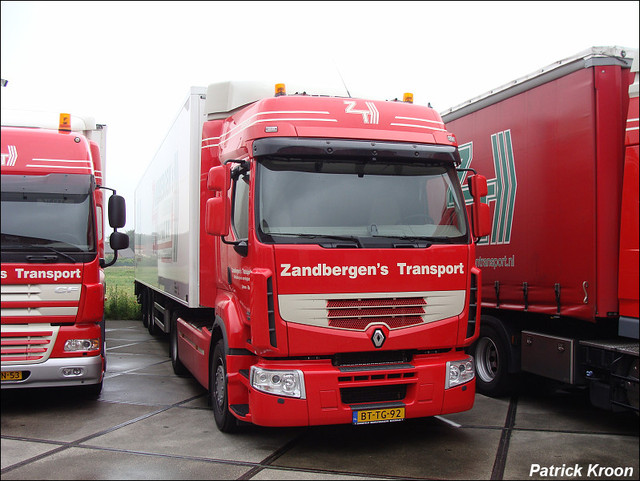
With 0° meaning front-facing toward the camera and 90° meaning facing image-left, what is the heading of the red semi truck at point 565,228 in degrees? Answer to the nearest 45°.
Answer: approximately 315°

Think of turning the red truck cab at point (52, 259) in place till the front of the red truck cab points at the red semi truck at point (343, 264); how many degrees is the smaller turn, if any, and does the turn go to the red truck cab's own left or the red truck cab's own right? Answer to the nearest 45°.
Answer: approximately 45° to the red truck cab's own left

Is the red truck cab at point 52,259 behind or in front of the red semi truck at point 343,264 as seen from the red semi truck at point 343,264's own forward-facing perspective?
behind

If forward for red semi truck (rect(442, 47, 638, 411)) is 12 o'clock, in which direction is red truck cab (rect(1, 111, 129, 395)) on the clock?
The red truck cab is roughly at 4 o'clock from the red semi truck.

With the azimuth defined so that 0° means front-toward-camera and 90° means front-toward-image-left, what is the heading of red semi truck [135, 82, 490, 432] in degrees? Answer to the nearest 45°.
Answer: approximately 315°

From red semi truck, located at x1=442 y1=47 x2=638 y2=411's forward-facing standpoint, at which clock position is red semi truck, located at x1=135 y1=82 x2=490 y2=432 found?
red semi truck, located at x1=135 y1=82 x2=490 y2=432 is roughly at 3 o'clock from red semi truck, located at x1=442 y1=47 x2=638 y2=411.

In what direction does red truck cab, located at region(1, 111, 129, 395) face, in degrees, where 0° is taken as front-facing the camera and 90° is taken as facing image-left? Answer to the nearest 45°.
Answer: approximately 0°
